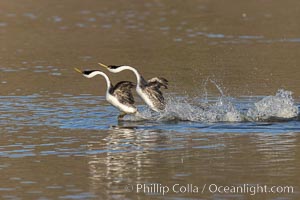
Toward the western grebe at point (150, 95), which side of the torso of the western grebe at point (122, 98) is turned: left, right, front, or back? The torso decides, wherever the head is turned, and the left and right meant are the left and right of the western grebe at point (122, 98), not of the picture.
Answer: back

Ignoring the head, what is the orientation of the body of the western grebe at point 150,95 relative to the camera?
to the viewer's left

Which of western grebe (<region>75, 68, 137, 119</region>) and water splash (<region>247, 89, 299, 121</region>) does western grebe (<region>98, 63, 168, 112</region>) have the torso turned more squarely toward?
the western grebe

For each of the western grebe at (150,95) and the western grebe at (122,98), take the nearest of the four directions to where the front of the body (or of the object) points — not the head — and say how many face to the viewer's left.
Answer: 2

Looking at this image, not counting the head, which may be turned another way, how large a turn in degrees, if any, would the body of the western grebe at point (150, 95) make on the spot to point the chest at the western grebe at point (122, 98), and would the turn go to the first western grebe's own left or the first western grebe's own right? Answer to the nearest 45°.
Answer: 0° — it already faces it

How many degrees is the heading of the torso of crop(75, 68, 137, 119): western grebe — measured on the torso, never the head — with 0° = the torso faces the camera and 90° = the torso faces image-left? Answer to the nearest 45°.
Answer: approximately 90°

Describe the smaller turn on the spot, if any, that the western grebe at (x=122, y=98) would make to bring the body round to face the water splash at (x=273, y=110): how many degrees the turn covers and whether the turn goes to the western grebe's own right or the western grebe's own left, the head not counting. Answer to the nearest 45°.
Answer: approximately 180°

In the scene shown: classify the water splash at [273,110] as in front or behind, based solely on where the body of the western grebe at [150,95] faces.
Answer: behind

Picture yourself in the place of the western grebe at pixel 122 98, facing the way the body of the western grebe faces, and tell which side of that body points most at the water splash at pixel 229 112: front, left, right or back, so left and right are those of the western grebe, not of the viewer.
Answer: back
